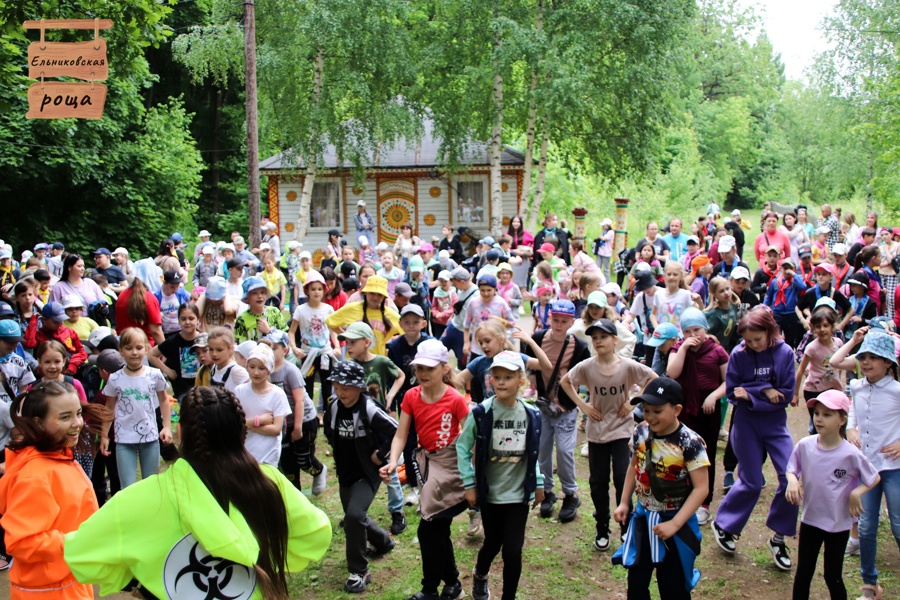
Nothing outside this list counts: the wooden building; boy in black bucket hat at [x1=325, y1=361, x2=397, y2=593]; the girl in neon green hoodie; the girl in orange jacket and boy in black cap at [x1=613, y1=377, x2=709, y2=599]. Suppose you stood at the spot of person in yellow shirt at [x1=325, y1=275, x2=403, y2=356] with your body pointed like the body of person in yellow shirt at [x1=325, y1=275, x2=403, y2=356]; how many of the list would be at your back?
1

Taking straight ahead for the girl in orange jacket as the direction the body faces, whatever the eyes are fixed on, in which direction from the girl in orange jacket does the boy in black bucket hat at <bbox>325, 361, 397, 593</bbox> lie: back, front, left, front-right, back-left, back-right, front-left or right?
front-left

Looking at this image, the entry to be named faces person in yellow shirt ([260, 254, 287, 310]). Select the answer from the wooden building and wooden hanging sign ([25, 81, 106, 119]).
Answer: the wooden building

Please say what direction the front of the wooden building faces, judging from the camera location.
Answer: facing the viewer

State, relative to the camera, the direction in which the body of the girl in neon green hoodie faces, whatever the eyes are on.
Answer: away from the camera

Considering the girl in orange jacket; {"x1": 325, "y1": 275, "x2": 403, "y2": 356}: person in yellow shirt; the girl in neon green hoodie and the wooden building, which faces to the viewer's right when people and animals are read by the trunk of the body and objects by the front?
the girl in orange jacket

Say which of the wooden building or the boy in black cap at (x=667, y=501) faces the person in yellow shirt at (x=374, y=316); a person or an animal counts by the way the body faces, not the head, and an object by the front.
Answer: the wooden building

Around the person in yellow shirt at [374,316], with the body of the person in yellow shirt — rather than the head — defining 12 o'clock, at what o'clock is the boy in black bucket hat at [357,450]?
The boy in black bucket hat is roughly at 12 o'clock from the person in yellow shirt.

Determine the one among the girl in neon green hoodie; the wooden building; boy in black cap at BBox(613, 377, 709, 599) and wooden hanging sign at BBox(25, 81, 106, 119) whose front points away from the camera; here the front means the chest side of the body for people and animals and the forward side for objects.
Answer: the girl in neon green hoodie

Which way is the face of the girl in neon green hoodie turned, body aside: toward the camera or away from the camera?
away from the camera

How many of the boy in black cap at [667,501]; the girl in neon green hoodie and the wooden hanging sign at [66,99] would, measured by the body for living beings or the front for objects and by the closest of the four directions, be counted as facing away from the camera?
1

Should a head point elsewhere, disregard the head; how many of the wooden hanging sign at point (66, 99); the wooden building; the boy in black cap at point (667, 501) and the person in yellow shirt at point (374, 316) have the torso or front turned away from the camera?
0

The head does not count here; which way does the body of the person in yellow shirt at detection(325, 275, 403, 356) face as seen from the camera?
toward the camera

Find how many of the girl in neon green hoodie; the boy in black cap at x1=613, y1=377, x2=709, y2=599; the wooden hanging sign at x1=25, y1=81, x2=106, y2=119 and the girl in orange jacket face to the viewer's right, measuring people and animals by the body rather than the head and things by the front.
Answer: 1

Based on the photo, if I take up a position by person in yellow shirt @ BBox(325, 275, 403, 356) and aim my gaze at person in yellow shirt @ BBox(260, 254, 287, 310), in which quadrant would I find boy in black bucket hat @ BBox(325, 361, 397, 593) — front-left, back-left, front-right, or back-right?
back-left

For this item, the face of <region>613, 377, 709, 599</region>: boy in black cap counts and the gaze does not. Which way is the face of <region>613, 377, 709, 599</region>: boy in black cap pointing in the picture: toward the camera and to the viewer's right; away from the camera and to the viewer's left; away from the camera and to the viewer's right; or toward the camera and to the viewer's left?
toward the camera and to the viewer's left

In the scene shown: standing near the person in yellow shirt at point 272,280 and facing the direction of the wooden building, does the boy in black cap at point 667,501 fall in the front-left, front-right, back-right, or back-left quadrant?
back-right

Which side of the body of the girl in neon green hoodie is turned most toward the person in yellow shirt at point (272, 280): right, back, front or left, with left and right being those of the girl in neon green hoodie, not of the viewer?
front
